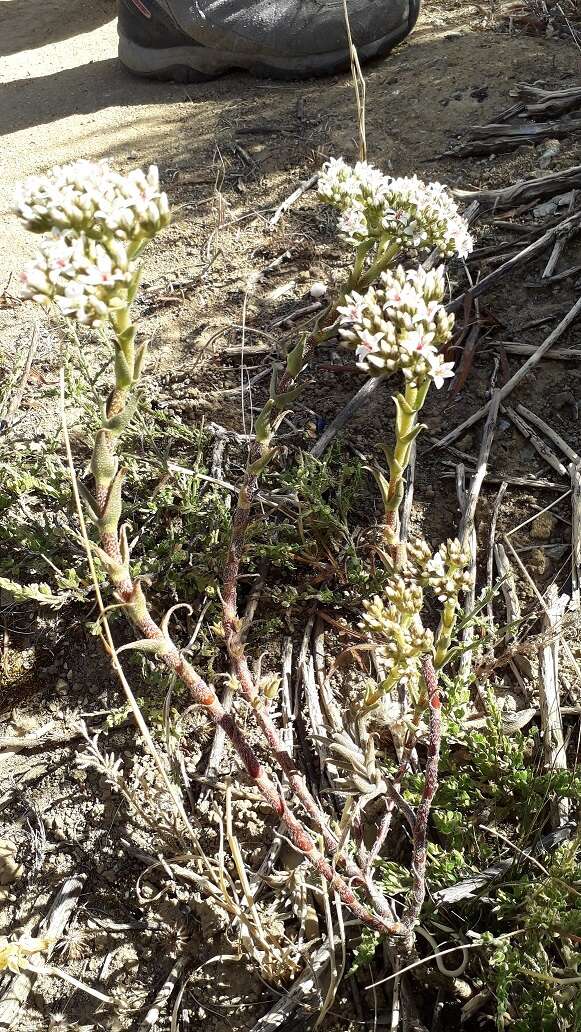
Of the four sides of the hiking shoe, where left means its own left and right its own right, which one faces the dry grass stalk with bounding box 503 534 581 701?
right

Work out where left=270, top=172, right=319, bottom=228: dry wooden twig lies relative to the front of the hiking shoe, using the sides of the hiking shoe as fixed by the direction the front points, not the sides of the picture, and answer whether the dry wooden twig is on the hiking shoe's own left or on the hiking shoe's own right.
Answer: on the hiking shoe's own right

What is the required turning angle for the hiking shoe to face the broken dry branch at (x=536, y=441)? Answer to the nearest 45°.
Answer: approximately 90° to its right

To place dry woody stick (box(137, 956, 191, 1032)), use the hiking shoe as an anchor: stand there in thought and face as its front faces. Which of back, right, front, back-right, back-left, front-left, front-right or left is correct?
right

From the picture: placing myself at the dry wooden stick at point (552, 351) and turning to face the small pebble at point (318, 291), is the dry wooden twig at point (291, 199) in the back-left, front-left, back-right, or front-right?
front-right

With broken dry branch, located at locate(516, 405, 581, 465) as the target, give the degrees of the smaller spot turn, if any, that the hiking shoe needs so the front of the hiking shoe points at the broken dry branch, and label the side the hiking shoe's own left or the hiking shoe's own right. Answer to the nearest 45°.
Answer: approximately 90° to the hiking shoe's own right

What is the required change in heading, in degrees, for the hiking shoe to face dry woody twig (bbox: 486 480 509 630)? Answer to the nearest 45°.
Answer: approximately 90° to its right

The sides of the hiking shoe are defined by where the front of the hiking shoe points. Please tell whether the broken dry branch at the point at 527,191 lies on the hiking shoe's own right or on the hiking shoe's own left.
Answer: on the hiking shoe's own right

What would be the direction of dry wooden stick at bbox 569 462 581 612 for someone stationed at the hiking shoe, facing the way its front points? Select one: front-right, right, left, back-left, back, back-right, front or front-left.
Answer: right

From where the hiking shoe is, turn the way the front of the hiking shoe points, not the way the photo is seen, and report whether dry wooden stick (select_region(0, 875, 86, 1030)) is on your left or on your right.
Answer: on your right

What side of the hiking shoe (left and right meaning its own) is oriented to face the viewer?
right

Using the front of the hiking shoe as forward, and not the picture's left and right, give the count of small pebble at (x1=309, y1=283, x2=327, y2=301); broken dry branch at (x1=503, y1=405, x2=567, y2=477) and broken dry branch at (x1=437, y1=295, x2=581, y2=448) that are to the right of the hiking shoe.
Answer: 3

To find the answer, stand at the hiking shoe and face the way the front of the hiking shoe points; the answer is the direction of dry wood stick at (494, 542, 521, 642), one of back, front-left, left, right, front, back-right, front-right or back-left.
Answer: right

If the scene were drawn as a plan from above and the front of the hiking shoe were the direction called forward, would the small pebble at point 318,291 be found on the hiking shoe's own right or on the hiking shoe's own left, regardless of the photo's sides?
on the hiking shoe's own right

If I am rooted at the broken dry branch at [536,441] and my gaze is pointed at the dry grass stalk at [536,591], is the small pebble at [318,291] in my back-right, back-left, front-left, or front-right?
back-right
